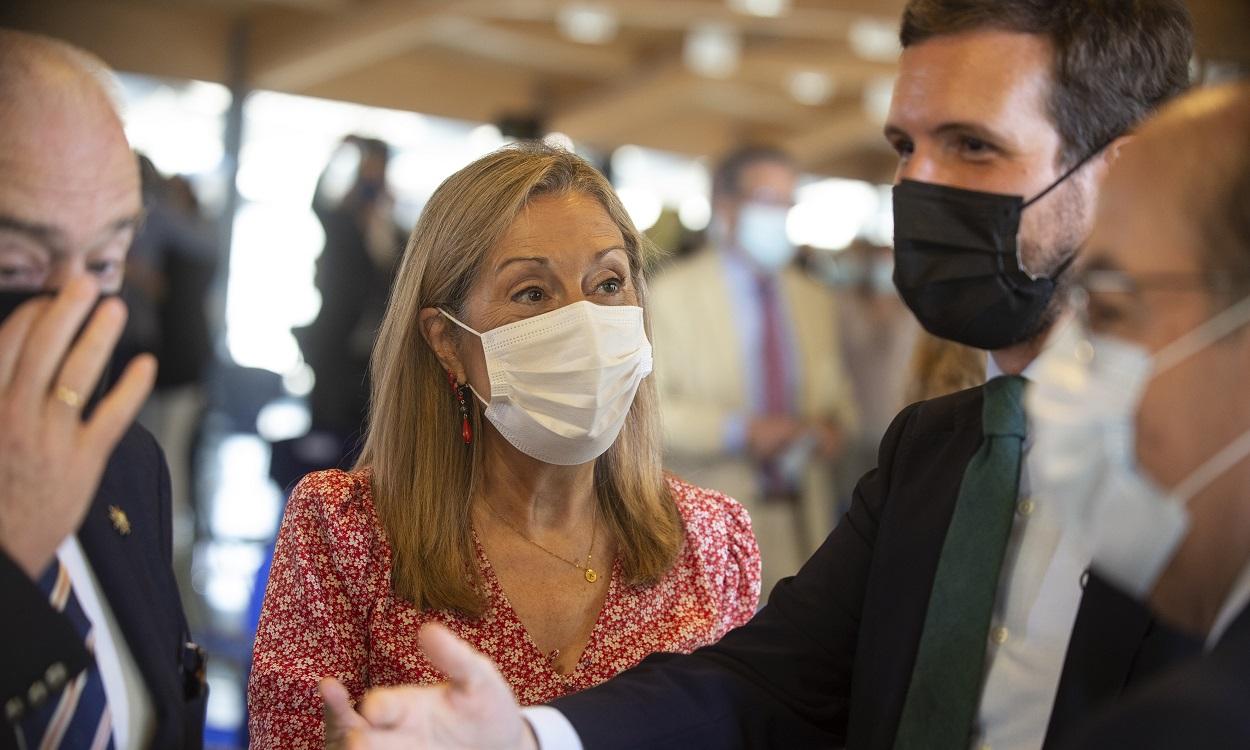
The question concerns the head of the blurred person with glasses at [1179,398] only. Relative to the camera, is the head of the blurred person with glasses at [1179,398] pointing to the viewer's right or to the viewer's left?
to the viewer's left

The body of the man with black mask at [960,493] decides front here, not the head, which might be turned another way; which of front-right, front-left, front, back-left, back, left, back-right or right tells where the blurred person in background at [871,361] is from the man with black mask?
back-right

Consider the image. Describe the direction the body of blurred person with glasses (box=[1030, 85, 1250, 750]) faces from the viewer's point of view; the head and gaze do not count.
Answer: to the viewer's left

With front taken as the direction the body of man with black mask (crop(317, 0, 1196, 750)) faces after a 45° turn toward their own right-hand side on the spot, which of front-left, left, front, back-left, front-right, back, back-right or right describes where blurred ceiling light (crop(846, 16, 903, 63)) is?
right

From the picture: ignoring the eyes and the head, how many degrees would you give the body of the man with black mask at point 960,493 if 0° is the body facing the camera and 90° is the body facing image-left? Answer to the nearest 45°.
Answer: approximately 45°

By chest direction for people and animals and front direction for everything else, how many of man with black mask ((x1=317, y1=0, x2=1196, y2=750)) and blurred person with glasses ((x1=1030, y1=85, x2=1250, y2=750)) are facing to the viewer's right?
0

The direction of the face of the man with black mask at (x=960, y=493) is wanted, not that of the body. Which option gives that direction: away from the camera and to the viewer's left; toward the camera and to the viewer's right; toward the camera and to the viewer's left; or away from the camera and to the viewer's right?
toward the camera and to the viewer's left

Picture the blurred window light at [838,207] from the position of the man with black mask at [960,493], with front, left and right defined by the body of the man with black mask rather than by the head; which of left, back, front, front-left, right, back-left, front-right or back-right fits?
back-right
